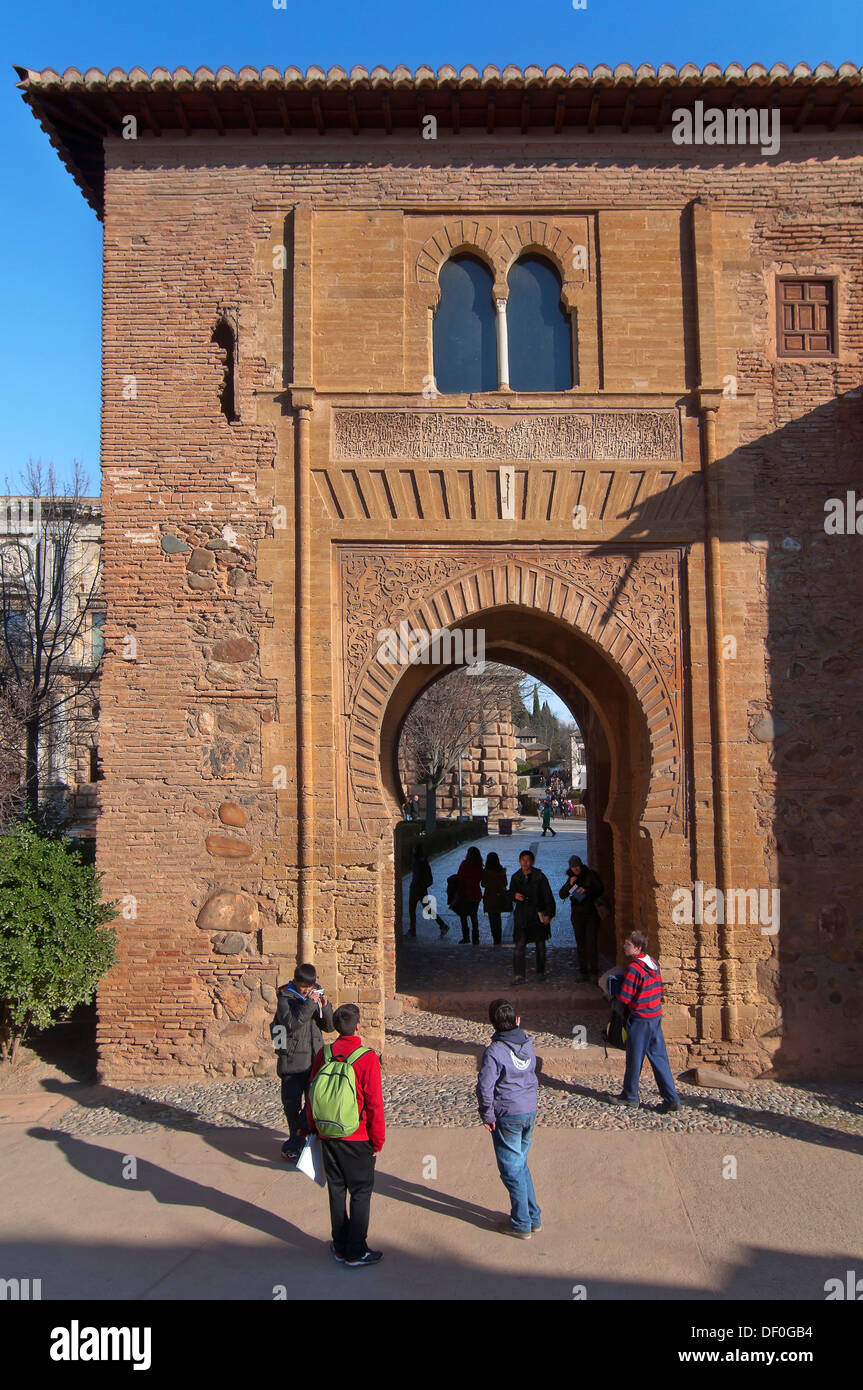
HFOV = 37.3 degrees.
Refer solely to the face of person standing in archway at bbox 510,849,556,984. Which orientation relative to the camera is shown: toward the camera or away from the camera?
toward the camera

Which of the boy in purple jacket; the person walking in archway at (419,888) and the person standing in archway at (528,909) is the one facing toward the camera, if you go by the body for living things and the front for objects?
the person standing in archway at (528,909)

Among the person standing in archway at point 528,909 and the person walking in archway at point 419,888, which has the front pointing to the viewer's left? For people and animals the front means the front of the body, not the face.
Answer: the person walking in archway at point 419,888

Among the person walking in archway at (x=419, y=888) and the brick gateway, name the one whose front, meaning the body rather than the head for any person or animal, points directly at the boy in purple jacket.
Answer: the brick gateway

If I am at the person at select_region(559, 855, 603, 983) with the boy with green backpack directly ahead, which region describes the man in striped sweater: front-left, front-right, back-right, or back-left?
front-left

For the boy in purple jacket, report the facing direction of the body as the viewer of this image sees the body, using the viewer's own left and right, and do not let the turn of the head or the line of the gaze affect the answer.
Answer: facing away from the viewer and to the left of the viewer

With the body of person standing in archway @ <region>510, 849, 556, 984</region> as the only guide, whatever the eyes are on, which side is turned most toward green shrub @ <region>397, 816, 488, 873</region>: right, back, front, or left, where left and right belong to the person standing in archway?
back

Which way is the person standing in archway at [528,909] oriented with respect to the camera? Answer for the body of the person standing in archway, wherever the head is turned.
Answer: toward the camera

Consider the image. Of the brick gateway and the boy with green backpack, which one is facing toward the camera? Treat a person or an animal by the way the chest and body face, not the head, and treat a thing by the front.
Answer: the brick gateway

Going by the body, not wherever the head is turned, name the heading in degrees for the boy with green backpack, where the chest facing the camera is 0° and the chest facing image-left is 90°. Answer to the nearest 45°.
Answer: approximately 225°

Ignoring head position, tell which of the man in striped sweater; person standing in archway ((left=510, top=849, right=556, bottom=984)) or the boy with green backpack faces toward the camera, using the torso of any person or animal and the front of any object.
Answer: the person standing in archway

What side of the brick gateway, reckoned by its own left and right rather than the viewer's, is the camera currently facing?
front

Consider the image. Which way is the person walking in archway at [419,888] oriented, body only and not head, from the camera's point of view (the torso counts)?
to the viewer's left

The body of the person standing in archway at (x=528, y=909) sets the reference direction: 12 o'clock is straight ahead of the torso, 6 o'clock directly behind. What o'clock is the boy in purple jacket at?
The boy in purple jacket is roughly at 12 o'clock from the person standing in archway.
